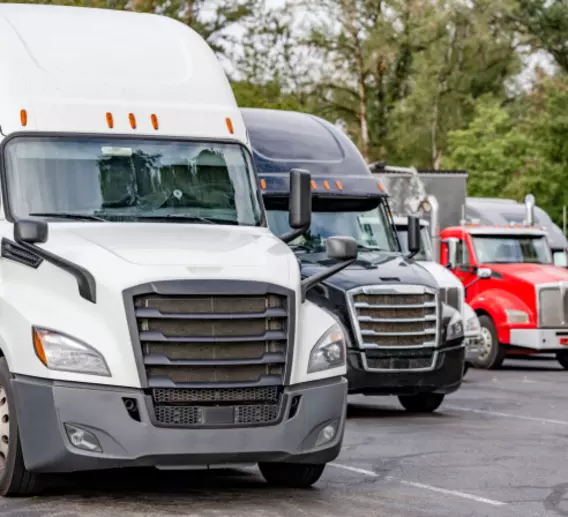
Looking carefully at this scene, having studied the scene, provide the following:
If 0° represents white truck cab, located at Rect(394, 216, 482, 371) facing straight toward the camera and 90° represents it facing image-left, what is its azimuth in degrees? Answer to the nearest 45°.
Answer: approximately 315°

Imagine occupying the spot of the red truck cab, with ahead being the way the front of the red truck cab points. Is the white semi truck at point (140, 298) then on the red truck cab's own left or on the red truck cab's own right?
on the red truck cab's own right

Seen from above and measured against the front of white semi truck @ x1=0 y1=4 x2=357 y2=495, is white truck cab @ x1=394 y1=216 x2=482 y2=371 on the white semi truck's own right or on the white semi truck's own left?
on the white semi truck's own left

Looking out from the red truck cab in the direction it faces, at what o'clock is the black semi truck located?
The black semi truck is roughly at 2 o'clock from the red truck cab.

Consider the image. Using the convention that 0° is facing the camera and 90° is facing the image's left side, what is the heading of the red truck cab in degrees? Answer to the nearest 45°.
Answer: approximately 315°

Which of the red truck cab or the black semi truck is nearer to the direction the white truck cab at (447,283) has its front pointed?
the black semi truck

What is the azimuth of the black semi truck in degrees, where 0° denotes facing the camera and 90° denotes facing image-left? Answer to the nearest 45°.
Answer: approximately 315°

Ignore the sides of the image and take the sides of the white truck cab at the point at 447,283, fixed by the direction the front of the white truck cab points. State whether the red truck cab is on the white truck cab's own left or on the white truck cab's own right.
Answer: on the white truck cab's own left
